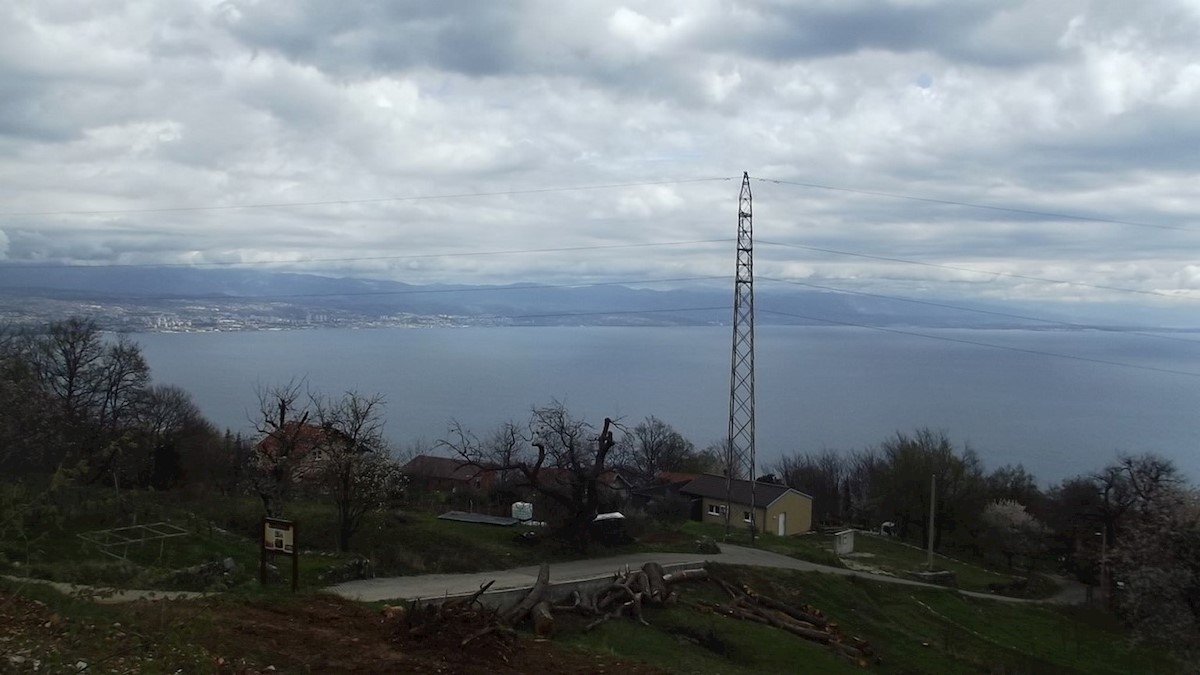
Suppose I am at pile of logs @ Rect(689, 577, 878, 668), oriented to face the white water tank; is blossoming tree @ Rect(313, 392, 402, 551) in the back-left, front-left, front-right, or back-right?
front-left

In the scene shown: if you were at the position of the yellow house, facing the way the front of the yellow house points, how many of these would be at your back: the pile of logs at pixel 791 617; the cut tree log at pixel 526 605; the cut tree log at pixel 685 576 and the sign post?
0

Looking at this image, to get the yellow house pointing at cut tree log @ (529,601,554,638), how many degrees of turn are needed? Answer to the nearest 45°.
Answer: approximately 45° to its right

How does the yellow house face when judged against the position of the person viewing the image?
facing the viewer and to the right of the viewer

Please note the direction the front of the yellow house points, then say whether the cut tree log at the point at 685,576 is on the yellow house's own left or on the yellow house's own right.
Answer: on the yellow house's own right

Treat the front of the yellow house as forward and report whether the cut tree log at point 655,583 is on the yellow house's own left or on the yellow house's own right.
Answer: on the yellow house's own right

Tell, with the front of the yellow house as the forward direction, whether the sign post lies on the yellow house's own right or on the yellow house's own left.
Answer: on the yellow house's own right

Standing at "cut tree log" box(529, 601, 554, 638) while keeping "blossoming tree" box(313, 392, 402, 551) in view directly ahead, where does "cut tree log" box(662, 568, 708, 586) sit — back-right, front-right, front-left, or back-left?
front-right

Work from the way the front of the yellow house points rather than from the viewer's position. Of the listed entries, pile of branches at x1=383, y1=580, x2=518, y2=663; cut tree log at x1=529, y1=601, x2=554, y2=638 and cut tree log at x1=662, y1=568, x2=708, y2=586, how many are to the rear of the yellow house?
0

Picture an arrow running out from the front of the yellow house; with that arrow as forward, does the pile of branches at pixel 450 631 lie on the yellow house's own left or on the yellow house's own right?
on the yellow house's own right

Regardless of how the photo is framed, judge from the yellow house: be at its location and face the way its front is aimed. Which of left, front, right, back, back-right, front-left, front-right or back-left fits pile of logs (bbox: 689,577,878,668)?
front-right

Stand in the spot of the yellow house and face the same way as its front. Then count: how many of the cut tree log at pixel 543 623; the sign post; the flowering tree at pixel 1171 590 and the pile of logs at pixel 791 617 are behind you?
0

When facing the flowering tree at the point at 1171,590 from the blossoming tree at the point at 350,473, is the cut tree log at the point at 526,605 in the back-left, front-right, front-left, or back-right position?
front-right

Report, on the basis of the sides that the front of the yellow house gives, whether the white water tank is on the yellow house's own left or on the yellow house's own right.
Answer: on the yellow house's own right
